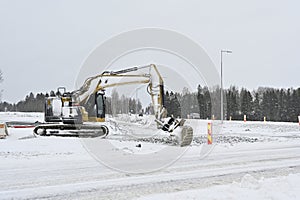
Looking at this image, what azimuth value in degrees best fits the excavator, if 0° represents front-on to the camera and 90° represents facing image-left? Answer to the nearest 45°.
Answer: approximately 270°
